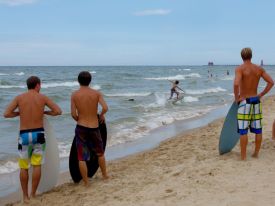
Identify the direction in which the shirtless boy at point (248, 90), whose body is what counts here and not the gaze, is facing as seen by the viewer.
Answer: away from the camera

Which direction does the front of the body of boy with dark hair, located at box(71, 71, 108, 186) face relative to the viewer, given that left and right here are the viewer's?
facing away from the viewer

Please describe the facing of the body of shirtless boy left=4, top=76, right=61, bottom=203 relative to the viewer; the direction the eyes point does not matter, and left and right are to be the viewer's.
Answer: facing away from the viewer

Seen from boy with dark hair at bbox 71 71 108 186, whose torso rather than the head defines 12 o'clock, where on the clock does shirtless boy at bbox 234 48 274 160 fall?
The shirtless boy is roughly at 3 o'clock from the boy with dark hair.

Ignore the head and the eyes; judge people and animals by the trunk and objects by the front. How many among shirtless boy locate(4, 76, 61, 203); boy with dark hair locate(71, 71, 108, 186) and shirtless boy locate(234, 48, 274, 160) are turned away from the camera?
3

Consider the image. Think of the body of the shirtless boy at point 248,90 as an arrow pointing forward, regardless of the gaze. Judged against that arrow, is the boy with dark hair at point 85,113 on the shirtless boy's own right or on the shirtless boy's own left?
on the shirtless boy's own left

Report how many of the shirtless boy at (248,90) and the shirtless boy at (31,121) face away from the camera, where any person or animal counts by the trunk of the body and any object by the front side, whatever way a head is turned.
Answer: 2

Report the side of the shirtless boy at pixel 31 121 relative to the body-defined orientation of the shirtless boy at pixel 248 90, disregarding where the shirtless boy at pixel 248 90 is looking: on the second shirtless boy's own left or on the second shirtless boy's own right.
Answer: on the second shirtless boy's own left

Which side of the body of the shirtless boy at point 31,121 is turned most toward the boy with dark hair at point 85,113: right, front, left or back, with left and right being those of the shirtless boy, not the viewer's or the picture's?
right

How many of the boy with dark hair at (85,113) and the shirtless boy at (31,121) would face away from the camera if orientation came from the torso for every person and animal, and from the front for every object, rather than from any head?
2

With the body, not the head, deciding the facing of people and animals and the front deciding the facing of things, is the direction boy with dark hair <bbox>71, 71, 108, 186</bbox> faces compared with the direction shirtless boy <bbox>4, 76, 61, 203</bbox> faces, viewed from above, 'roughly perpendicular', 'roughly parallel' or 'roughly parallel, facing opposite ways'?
roughly parallel
